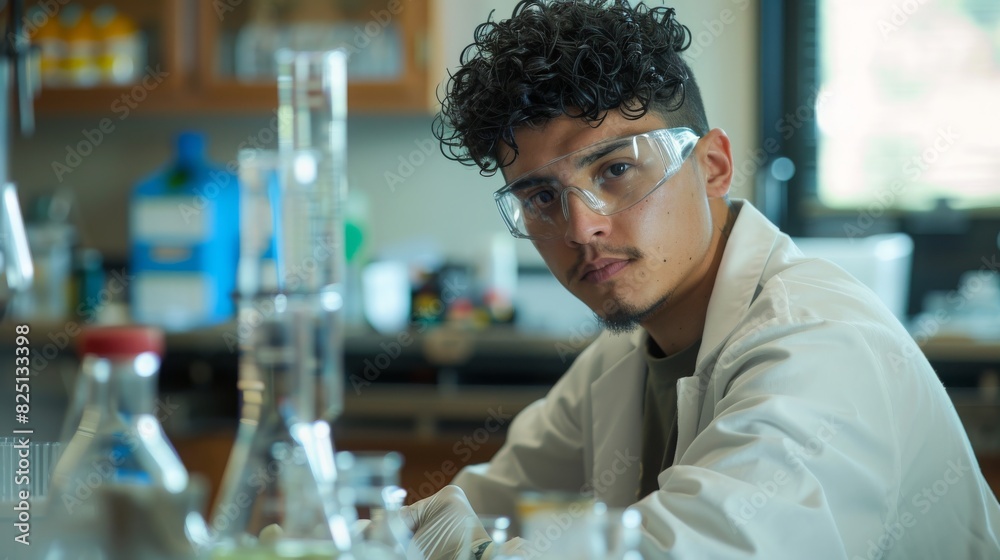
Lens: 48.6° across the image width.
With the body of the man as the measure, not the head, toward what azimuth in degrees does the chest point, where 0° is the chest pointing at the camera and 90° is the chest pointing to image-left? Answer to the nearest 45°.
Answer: approximately 45°

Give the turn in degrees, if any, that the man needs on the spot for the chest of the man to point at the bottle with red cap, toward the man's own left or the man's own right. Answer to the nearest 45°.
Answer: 0° — they already face it

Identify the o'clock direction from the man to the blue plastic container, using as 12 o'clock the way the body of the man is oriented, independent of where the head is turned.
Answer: The blue plastic container is roughly at 3 o'clock from the man.

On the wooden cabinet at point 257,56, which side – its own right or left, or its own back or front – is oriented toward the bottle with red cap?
front

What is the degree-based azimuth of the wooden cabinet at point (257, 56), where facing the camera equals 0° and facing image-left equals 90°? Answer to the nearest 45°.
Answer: approximately 0°

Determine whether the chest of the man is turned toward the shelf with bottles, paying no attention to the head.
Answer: no

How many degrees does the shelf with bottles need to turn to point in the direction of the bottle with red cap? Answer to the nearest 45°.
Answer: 0° — it already faces it

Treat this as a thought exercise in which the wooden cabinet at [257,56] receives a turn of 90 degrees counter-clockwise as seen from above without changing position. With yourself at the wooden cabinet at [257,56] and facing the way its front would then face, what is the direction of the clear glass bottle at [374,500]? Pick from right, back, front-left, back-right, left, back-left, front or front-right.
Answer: right

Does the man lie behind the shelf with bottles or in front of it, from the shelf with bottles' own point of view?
in front

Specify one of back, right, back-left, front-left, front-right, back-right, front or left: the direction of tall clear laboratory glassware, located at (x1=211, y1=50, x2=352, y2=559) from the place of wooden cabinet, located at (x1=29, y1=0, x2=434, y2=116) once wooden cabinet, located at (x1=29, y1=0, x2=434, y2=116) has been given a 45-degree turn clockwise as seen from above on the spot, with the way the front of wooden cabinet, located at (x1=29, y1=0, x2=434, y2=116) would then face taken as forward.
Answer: front-left

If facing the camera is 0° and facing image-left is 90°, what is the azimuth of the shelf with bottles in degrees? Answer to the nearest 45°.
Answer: approximately 0°
